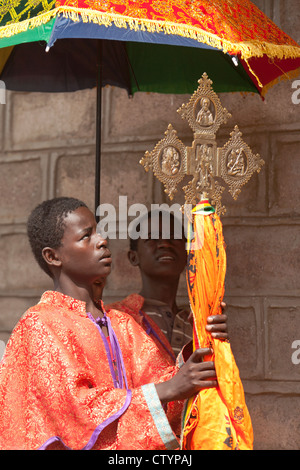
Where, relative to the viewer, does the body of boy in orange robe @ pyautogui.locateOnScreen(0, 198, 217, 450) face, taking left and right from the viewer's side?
facing the viewer and to the right of the viewer

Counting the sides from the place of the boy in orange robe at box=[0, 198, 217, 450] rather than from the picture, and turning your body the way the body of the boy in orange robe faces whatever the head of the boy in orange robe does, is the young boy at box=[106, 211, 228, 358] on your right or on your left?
on your left

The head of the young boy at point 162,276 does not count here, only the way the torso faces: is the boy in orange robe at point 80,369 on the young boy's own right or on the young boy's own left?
on the young boy's own right
